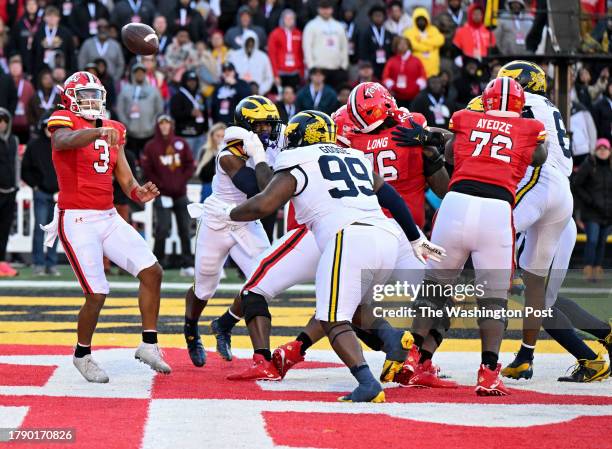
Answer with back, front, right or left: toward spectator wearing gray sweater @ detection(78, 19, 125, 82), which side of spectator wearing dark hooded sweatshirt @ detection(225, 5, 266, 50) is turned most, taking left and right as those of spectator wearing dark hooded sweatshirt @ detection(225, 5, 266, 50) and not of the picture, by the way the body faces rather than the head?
right

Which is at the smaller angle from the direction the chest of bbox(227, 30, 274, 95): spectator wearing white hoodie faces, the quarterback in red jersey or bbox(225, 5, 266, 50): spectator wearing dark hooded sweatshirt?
the quarterback in red jersey
